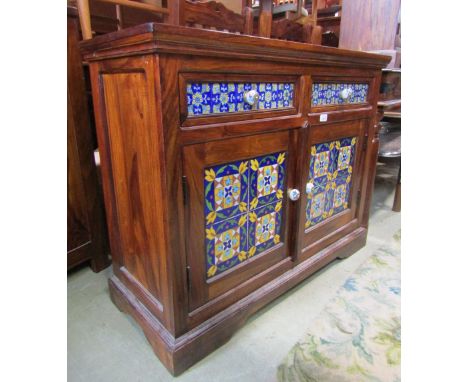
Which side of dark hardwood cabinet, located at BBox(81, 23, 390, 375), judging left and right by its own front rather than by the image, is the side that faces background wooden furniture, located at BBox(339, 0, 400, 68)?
left

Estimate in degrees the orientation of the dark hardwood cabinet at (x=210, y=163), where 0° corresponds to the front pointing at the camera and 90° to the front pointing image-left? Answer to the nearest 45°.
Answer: approximately 315°

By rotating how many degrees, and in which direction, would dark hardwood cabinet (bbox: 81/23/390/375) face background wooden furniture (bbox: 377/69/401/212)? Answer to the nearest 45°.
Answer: approximately 90° to its left
